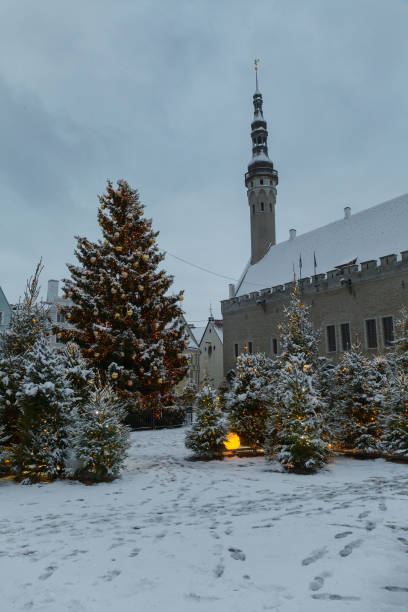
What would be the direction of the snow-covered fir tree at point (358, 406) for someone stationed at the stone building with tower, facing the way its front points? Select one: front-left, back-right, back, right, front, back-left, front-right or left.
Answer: front-left

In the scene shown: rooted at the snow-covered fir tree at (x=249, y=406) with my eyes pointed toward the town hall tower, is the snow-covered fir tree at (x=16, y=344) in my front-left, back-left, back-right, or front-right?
back-left

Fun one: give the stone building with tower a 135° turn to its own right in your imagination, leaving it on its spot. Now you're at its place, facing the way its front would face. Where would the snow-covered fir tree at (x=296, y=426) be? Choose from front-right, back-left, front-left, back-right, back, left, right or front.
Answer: back

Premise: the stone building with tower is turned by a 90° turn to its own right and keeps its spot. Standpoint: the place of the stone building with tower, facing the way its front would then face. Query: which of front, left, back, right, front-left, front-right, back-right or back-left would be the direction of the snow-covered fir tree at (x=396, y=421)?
back-left

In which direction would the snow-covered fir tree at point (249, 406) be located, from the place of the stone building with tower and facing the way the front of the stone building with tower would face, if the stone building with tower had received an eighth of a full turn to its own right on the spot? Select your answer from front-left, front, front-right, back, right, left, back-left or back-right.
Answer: left

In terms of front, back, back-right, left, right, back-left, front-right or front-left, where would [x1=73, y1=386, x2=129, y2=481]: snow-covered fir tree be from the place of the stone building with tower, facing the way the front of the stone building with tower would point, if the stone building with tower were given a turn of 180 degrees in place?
back-right

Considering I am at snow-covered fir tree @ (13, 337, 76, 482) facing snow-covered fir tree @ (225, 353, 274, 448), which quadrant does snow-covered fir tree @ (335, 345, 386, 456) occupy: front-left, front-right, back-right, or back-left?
front-right

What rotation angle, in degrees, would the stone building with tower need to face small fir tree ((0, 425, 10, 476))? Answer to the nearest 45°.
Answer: approximately 45° to its left

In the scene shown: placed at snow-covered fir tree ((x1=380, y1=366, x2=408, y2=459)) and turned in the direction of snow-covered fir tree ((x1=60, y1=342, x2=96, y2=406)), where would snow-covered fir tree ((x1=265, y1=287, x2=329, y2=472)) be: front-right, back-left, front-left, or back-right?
front-left

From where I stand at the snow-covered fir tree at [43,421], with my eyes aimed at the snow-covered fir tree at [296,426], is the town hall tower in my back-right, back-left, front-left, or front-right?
front-left

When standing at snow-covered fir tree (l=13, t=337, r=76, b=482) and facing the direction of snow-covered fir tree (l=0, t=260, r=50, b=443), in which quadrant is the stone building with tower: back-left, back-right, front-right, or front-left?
front-right

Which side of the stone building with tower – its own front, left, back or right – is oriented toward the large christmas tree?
front
